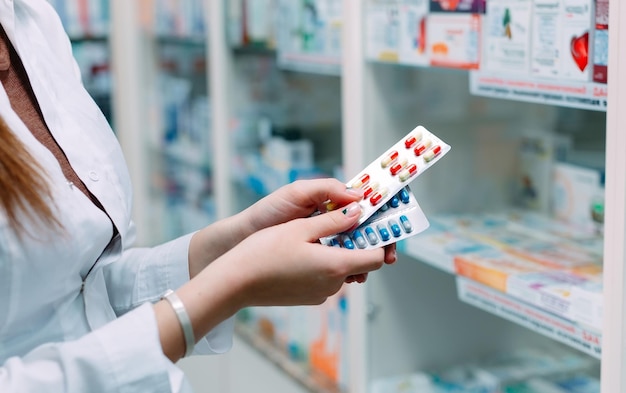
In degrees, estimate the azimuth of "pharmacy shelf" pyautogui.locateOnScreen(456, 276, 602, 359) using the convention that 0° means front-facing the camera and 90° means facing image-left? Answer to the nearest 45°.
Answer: approximately 45°
